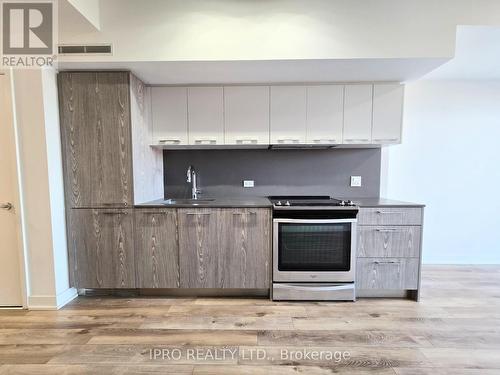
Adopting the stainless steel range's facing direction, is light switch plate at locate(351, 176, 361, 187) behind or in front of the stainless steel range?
behind

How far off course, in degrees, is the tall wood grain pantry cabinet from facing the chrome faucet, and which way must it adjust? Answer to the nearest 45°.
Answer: approximately 90° to its left

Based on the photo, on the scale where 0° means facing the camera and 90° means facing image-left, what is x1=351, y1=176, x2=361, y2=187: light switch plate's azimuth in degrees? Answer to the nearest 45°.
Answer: approximately 0°

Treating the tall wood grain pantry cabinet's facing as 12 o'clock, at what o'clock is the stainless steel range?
The stainless steel range is roughly at 10 o'clock from the tall wood grain pantry cabinet.

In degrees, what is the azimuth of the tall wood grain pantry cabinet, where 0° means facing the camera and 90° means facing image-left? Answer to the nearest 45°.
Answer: approximately 0°

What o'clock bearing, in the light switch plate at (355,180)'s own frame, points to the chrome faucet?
The chrome faucet is roughly at 2 o'clock from the light switch plate.

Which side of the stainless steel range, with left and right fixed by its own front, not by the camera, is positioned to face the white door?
right

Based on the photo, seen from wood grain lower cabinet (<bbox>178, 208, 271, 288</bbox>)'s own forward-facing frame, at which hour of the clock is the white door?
The white door is roughly at 3 o'clock from the wood grain lower cabinet.

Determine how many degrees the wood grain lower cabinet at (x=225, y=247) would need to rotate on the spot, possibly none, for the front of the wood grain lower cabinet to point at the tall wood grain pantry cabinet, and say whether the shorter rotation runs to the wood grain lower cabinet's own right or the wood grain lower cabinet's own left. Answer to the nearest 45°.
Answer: approximately 90° to the wood grain lower cabinet's own right
